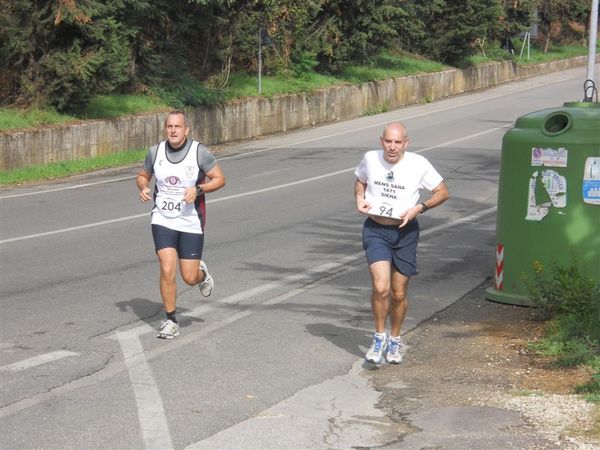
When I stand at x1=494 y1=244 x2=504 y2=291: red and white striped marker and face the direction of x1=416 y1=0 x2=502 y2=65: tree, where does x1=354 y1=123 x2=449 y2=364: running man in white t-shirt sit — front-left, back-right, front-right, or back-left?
back-left

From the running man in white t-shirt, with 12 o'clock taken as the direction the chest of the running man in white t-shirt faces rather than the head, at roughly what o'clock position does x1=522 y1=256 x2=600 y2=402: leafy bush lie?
The leafy bush is roughly at 8 o'clock from the running man in white t-shirt.

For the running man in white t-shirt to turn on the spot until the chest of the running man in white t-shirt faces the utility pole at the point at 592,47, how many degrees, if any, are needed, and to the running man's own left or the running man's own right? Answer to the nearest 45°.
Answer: approximately 180°

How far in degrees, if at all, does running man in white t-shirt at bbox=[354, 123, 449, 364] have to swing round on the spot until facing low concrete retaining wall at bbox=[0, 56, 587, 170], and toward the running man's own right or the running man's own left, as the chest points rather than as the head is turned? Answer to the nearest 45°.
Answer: approximately 180°

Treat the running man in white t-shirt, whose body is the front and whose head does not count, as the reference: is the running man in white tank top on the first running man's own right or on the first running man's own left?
on the first running man's own right

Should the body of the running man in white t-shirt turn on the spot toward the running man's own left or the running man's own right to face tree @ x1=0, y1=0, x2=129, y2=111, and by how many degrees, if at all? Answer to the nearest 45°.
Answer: approximately 135° to the running man's own right

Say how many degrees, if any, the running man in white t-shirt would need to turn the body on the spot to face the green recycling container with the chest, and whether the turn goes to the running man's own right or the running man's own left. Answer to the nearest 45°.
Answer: approximately 135° to the running man's own left

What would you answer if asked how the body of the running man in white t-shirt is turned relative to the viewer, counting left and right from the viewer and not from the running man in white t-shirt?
facing the viewer

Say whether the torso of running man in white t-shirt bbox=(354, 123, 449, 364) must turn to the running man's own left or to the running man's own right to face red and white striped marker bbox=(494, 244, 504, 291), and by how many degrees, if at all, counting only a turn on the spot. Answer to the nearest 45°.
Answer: approximately 135° to the running man's own left

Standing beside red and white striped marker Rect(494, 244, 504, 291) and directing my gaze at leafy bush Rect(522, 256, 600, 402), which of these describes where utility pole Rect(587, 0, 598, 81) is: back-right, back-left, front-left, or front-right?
back-left

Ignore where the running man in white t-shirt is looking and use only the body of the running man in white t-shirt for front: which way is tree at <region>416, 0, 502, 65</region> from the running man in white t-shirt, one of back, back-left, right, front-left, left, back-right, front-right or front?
back
